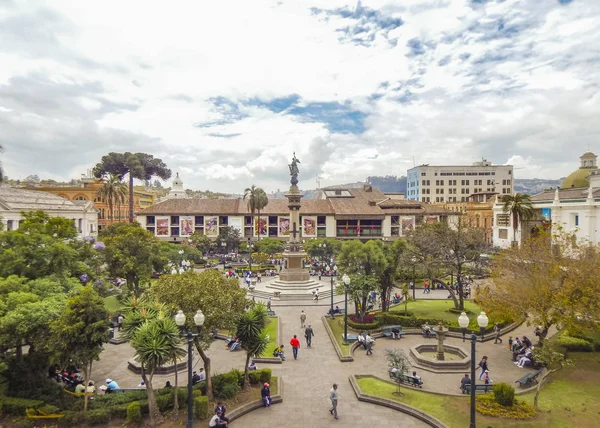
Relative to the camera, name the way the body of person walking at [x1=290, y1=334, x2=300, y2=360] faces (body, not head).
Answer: away from the camera

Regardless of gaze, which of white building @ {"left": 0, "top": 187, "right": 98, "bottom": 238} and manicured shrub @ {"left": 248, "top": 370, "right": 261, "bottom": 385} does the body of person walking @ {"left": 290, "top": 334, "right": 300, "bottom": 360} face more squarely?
the white building

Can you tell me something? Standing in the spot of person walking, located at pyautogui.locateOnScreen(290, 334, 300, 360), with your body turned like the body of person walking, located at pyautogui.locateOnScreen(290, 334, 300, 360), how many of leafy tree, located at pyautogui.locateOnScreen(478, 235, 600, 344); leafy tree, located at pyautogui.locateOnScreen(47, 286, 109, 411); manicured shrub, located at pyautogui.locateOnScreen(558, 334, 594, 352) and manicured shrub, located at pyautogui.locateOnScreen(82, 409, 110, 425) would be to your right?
2

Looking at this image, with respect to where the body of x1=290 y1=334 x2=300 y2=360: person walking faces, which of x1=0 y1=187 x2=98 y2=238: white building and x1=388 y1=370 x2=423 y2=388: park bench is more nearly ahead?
the white building

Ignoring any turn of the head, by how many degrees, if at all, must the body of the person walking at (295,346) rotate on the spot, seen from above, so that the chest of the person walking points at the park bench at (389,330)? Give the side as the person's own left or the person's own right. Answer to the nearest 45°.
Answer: approximately 45° to the person's own right

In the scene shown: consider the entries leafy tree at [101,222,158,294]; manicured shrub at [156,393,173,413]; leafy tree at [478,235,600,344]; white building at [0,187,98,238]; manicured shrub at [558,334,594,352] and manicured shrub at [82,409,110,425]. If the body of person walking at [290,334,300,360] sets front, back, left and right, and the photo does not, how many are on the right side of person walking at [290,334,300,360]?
2

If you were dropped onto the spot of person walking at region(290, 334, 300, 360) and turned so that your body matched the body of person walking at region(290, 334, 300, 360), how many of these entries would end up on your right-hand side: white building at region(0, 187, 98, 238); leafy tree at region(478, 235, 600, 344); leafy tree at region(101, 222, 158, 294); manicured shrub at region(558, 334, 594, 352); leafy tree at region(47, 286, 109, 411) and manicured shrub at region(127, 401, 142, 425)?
2

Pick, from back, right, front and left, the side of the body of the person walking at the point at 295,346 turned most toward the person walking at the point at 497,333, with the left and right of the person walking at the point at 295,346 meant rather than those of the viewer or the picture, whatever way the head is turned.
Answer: right

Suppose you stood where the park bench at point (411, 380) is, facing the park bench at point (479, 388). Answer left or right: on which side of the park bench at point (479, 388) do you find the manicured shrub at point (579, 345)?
left

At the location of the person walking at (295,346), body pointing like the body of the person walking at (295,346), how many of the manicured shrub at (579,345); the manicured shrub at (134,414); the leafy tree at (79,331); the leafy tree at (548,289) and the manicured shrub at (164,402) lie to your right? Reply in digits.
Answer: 2

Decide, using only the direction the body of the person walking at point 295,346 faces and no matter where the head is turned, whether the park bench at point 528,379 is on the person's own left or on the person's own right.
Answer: on the person's own right

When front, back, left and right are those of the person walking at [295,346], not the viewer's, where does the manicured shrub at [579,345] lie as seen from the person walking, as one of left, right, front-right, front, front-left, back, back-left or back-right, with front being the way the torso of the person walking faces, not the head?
right

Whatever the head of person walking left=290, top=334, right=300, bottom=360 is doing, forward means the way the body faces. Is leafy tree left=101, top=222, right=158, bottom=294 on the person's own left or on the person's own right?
on the person's own left

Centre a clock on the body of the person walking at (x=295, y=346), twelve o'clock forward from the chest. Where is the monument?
The monument is roughly at 12 o'clock from the person walking.

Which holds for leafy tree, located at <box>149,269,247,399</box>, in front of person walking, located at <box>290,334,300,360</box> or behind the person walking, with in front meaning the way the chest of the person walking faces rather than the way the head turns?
behind

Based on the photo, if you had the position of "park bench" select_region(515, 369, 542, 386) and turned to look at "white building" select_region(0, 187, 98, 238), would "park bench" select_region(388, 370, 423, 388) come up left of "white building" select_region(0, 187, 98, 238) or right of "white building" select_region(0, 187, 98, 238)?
left

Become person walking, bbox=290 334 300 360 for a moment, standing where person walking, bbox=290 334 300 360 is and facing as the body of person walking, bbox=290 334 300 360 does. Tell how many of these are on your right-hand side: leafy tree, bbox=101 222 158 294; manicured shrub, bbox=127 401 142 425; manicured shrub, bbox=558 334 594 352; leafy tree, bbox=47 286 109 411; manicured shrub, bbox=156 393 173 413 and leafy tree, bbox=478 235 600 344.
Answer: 2
